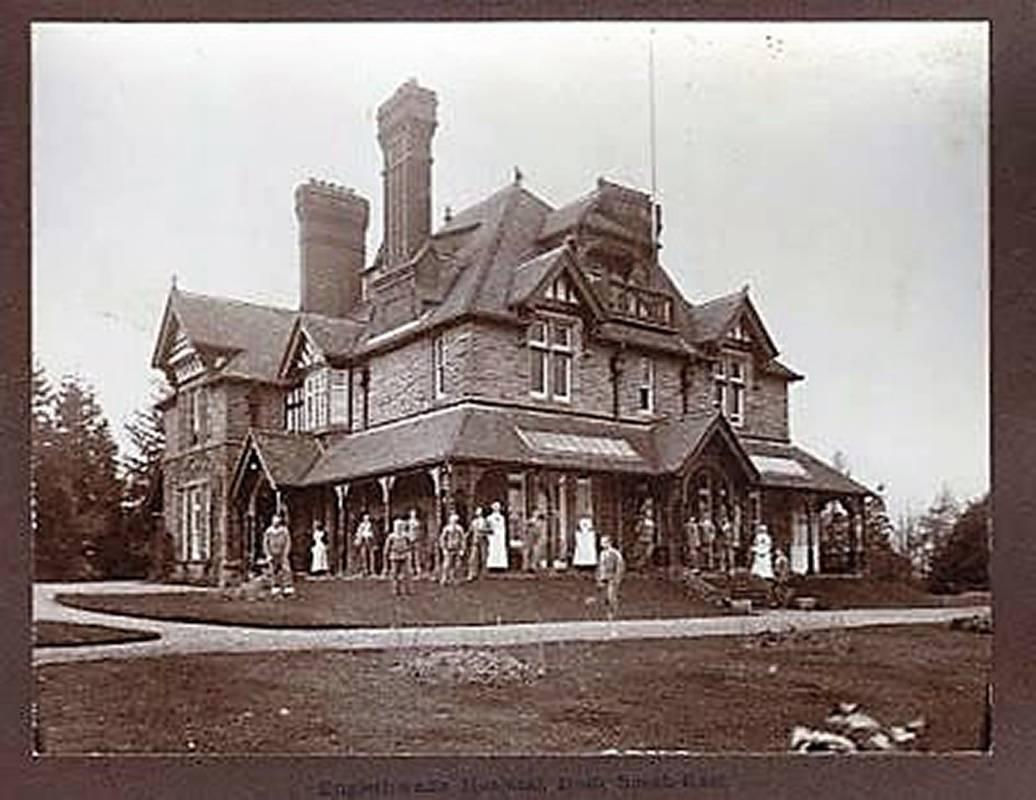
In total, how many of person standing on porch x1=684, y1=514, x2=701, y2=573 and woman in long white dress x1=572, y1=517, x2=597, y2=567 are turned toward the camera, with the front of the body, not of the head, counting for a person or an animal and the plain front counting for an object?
2

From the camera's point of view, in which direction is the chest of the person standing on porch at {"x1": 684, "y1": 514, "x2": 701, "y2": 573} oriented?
toward the camera

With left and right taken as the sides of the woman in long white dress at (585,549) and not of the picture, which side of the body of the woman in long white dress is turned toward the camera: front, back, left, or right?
front

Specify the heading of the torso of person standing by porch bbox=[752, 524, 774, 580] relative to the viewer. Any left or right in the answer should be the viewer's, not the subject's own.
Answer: facing the viewer

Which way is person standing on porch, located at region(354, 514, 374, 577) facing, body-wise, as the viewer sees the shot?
toward the camera
